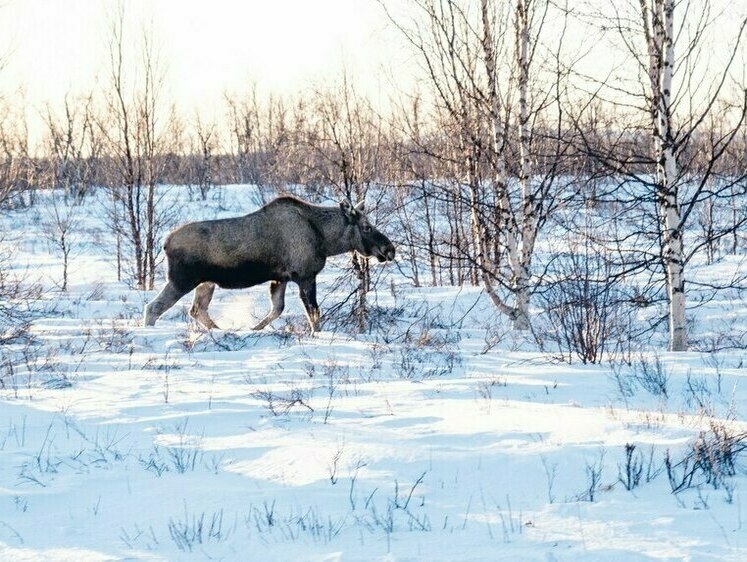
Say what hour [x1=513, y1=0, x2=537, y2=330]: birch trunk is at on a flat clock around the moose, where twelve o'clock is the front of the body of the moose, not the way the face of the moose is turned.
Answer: The birch trunk is roughly at 1 o'clock from the moose.

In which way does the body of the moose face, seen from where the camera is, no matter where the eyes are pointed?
to the viewer's right
